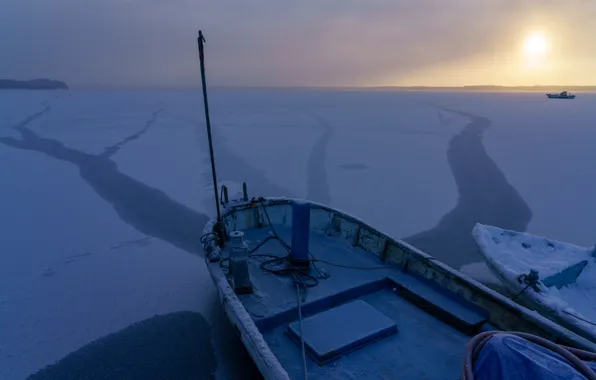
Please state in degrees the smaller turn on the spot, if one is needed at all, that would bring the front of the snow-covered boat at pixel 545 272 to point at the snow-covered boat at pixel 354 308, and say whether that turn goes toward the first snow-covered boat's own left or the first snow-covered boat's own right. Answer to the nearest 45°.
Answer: approximately 90° to the first snow-covered boat's own left

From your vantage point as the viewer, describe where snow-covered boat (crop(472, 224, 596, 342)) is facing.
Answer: facing away from the viewer and to the left of the viewer

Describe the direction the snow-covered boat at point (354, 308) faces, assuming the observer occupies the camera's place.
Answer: facing away from the viewer and to the left of the viewer

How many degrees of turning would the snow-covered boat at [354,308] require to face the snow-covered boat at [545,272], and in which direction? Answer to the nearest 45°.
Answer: approximately 90° to its right
